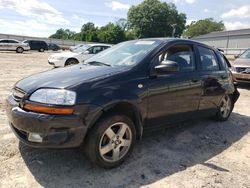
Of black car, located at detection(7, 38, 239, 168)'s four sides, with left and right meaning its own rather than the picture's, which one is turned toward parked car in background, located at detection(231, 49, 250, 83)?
back

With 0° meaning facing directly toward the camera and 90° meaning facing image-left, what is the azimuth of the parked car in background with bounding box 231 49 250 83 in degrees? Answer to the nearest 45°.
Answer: approximately 45°

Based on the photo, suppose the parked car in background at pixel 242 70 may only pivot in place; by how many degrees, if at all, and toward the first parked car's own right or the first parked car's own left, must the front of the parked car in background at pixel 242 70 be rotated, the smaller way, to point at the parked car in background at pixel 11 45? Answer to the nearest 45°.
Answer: approximately 90° to the first parked car's own right

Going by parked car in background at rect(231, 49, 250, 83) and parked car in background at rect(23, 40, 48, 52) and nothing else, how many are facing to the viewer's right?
0

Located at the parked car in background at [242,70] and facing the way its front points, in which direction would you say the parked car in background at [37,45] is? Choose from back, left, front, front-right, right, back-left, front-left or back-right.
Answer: right

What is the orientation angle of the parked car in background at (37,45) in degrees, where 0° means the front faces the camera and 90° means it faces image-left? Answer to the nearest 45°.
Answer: approximately 90°

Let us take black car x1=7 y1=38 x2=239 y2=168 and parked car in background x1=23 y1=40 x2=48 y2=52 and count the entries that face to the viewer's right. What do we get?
0

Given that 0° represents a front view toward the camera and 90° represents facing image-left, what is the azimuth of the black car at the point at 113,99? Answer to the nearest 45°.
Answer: approximately 45°

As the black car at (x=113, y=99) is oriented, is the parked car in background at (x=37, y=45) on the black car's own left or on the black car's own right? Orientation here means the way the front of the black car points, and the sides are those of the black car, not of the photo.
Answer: on the black car's own right

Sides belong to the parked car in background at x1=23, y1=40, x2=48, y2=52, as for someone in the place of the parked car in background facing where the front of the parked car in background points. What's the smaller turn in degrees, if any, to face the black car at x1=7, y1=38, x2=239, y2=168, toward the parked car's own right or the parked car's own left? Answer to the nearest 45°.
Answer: approximately 90° to the parked car's own left
